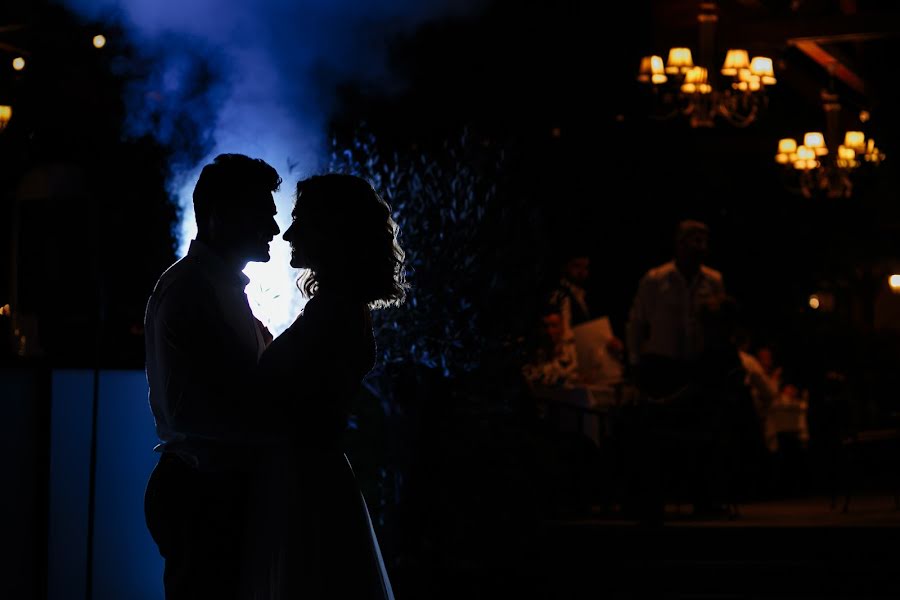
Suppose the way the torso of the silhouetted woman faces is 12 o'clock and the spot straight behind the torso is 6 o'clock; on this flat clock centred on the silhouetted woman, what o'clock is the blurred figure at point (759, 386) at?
The blurred figure is roughly at 4 o'clock from the silhouetted woman.

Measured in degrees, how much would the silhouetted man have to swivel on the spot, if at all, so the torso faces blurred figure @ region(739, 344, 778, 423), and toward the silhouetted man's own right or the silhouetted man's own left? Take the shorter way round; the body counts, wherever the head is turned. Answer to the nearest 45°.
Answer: approximately 45° to the silhouetted man's own left

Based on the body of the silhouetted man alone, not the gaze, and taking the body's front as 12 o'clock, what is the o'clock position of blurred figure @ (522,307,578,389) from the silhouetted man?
The blurred figure is roughly at 10 o'clock from the silhouetted man.

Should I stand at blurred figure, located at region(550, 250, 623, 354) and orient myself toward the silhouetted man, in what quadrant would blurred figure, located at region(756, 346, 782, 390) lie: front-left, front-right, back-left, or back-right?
back-left

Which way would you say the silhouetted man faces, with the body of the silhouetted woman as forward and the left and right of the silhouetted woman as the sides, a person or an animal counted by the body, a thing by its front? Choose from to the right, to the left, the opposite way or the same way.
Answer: the opposite way

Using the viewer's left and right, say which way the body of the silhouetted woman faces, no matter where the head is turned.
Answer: facing to the left of the viewer

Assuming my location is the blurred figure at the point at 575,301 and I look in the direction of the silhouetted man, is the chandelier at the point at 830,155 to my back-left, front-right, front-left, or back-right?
back-left

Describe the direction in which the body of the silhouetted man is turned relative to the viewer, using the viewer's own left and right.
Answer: facing to the right of the viewer

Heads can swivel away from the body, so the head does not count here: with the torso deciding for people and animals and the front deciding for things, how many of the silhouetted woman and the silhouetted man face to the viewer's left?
1

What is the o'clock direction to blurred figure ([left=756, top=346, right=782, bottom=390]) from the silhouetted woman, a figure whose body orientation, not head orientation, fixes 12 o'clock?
The blurred figure is roughly at 4 o'clock from the silhouetted woman.

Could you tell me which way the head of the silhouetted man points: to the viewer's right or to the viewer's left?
to the viewer's right

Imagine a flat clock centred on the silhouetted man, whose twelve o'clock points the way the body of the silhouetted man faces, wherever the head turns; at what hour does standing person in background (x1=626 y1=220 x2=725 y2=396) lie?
The standing person in background is roughly at 10 o'clock from the silhouetted man.

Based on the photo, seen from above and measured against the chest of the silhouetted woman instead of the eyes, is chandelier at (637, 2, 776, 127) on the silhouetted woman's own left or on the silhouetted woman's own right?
on the silhouetted woman's own right

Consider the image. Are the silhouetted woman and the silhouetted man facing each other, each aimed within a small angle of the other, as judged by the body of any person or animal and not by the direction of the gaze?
yes
